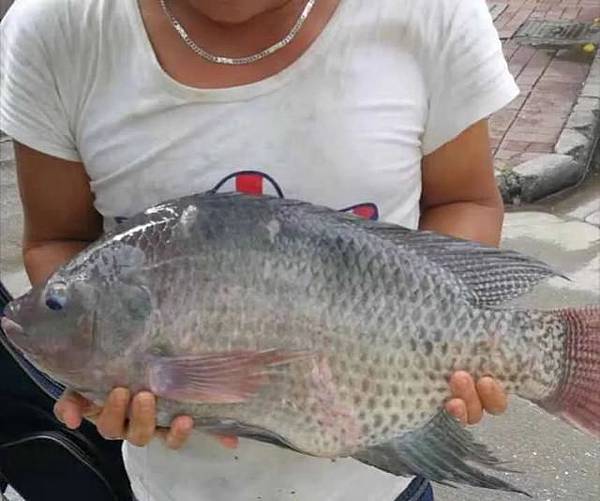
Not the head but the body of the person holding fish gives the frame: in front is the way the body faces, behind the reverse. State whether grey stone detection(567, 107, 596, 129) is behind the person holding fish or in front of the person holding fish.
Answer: behind

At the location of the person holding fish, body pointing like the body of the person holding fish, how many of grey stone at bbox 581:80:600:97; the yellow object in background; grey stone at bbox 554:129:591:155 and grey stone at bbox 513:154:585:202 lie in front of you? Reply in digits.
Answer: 0

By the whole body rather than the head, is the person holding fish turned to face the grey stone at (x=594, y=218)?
no

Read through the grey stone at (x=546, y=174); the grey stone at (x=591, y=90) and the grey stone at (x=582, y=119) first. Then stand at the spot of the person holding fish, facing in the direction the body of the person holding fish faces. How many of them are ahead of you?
0

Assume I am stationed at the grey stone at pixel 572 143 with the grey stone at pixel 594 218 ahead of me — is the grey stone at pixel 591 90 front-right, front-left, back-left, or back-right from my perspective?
back-left

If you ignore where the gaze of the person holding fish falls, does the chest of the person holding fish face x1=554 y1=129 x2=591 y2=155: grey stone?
no

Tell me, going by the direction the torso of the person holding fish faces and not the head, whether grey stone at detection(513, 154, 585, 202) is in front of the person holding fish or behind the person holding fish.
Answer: behind

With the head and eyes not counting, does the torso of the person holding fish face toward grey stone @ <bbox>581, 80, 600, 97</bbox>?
no

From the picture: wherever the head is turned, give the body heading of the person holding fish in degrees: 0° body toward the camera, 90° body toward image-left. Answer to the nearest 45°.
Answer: approximately 0°

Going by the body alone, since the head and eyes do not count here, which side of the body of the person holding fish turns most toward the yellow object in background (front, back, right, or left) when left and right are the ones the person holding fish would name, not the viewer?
back
